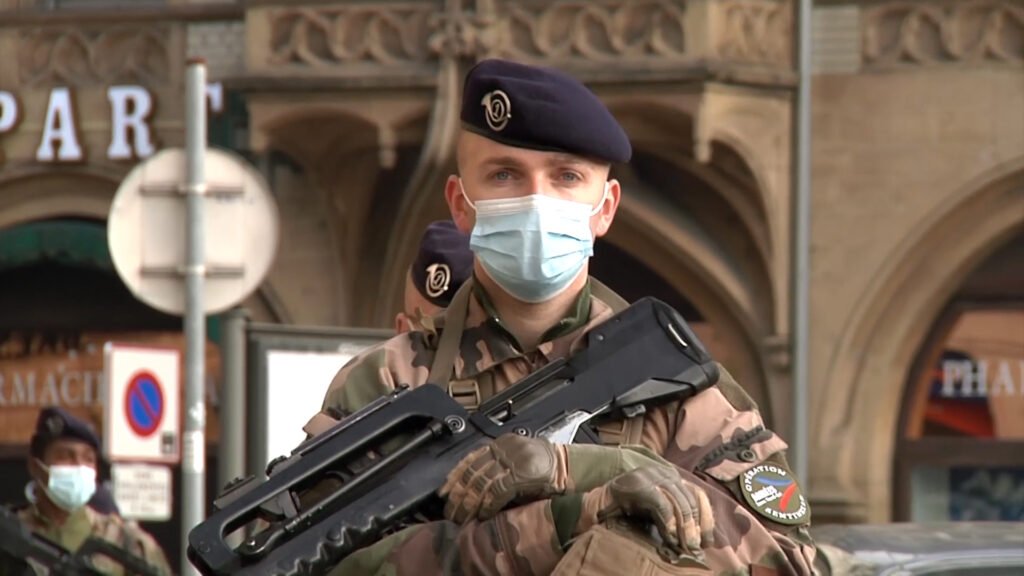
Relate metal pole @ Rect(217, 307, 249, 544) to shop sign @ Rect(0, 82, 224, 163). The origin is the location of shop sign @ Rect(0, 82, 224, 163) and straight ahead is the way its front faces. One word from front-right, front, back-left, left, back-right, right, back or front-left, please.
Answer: front

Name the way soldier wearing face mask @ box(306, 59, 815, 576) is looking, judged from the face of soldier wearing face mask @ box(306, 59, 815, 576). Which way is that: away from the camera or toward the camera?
toward the camera

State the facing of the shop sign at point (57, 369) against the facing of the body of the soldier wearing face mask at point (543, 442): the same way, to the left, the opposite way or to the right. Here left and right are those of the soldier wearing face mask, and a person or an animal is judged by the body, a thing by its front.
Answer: the same way

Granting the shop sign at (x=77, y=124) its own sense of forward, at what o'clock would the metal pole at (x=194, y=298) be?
The metal pole is roughly at 12 o'clock from the shop sign.

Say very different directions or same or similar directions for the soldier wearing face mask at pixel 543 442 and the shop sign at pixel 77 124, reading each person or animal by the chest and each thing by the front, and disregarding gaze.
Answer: same or similar directions

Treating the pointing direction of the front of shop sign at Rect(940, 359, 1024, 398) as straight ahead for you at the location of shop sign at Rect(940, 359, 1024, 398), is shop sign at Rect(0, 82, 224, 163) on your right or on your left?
on your right

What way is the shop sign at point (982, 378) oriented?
toward the camera

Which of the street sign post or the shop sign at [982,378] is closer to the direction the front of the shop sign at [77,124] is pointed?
the street sign post

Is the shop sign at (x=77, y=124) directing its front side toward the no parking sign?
yes

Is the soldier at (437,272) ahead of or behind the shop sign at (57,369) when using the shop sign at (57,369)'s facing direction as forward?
ahead

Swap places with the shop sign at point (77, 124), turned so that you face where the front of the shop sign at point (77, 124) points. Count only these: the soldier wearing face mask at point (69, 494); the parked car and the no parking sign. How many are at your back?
0

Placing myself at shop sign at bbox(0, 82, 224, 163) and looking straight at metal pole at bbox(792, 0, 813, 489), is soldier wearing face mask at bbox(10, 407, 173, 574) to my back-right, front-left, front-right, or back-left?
front-right

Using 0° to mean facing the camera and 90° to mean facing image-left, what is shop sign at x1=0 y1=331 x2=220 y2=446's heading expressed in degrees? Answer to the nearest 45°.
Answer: approximately 0°

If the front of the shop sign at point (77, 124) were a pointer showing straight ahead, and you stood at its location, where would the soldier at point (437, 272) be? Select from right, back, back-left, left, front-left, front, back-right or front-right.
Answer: front

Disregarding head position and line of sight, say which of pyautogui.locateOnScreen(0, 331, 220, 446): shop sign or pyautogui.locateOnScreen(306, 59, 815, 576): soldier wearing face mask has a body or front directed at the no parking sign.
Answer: the shop sign
